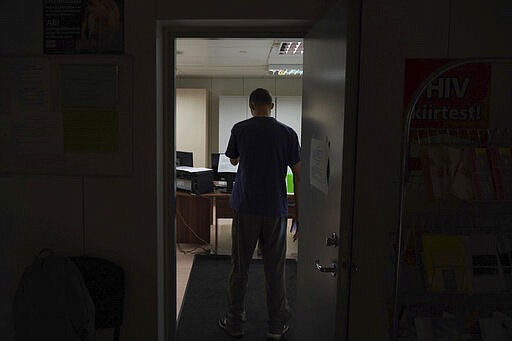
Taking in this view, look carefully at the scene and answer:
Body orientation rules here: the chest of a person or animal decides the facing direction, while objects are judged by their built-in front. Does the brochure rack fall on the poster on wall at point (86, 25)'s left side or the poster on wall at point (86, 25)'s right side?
on its left

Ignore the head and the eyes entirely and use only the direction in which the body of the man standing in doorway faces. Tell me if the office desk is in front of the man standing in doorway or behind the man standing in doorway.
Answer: in front

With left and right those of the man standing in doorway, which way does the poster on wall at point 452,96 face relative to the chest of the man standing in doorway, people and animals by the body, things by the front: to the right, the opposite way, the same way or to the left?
the opposite way

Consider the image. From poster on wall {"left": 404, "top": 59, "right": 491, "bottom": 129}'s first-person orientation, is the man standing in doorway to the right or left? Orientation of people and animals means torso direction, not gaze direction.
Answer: on its right

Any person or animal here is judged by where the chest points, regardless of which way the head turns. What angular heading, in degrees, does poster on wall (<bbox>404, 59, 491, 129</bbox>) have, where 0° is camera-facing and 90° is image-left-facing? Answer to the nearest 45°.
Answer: approximately 0°

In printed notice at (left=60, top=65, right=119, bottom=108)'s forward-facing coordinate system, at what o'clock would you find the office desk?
The office desk is roughly at 7 o'clock from the printed notice.

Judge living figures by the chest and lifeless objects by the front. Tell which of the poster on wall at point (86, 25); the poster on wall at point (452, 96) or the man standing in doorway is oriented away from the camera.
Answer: the man standing in doorway

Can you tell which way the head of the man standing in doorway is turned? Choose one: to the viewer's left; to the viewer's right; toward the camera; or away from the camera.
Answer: away from the camera

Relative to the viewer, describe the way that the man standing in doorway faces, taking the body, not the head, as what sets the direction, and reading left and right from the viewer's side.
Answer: facing away from the viewer
